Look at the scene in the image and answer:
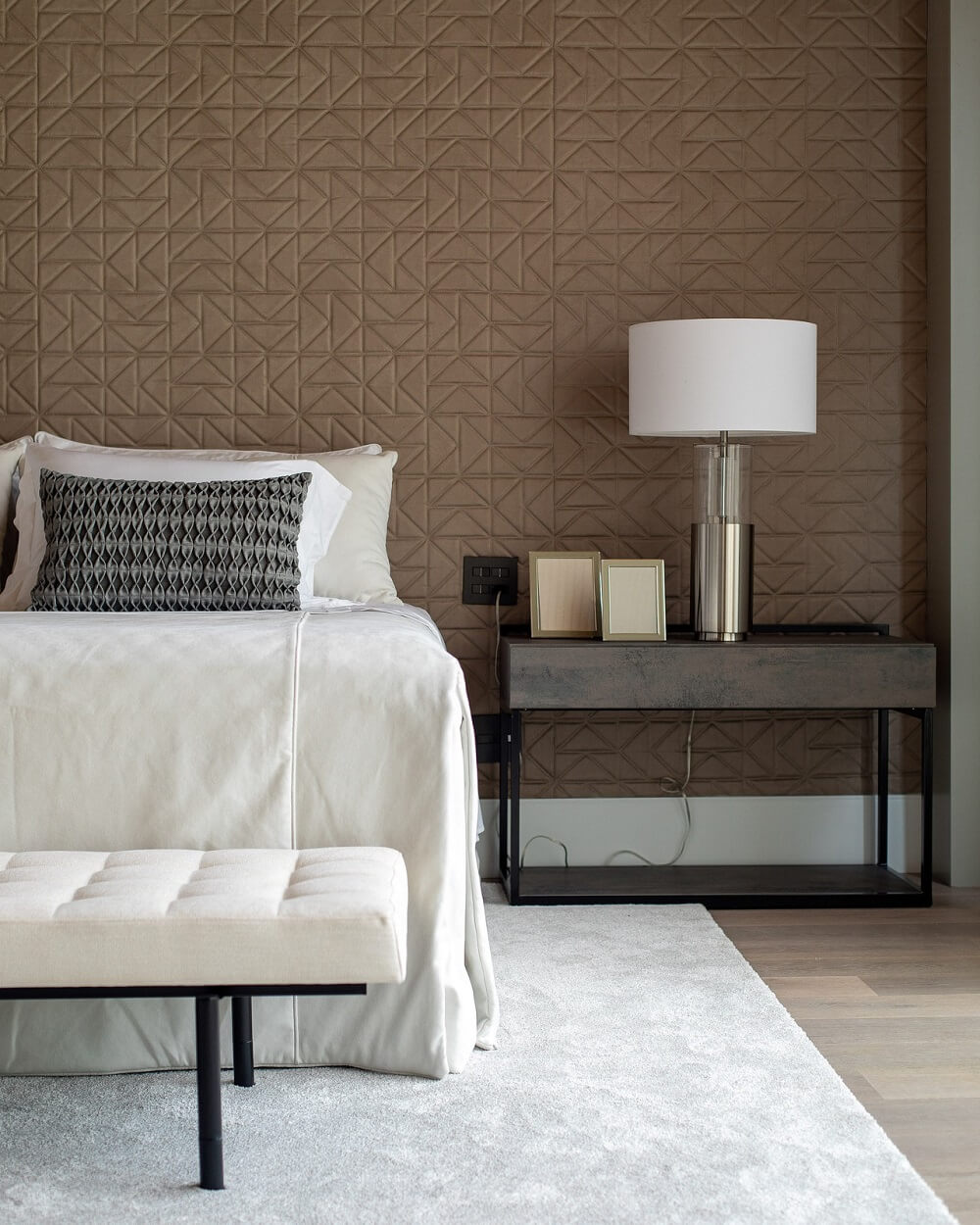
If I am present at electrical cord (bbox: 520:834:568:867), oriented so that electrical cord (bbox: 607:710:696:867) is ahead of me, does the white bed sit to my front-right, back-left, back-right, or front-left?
back-right

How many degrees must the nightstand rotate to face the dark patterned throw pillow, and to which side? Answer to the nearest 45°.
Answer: approximately 45° to its right

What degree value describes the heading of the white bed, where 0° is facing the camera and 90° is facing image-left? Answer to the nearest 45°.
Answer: approximately 0°

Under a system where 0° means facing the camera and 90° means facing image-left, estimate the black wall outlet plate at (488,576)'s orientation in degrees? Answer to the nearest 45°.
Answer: approximately 0°

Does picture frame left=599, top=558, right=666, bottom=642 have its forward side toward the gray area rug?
yes

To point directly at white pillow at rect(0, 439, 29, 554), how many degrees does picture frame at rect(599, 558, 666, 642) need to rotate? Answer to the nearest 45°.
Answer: approximately 90° to its right
